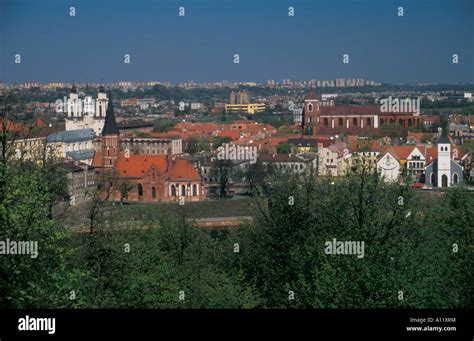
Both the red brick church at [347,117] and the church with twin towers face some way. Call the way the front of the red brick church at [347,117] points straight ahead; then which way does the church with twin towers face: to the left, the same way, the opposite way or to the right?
to the left

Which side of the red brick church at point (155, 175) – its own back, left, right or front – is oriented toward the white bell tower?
back

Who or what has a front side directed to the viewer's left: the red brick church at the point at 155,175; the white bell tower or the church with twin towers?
the red brick church

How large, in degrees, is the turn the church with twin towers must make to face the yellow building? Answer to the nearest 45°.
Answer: approximately 135° to its left

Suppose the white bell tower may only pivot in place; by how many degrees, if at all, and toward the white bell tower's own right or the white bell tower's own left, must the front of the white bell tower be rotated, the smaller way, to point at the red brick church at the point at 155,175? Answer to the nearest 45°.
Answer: approximately 90° to the white bell tower's own right

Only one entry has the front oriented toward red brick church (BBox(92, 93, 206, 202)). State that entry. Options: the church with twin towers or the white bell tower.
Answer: the church with twin towers

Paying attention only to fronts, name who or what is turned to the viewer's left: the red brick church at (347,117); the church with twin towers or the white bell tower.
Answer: the red brick church

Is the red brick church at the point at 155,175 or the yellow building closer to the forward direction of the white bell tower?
the red brick church

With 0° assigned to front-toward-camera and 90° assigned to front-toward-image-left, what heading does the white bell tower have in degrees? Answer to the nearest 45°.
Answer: approximately 0°

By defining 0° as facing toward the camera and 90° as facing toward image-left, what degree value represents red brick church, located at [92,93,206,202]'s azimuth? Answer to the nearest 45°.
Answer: approximately 90°

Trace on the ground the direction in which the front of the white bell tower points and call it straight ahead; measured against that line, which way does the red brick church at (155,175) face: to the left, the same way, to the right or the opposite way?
to the right

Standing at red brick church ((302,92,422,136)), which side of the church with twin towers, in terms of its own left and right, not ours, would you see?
left

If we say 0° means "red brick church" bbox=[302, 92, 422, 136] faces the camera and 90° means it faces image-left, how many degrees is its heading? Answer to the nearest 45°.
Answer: approximately 90°

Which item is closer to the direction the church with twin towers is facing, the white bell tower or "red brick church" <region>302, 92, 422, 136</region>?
the white bell tower
